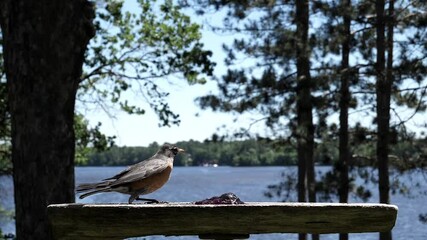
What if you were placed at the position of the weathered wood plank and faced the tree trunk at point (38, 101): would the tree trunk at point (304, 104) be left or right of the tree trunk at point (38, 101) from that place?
right

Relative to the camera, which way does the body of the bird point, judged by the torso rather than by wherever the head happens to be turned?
to the viewer's right

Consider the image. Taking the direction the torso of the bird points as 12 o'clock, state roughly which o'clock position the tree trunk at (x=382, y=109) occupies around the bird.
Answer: The tree trunk is roughly at 10 o'clock from the bird.

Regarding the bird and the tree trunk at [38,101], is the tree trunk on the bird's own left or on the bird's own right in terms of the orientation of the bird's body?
on the bird's own left

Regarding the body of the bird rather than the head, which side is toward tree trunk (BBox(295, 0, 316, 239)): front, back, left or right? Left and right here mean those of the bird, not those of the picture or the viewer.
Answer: left
